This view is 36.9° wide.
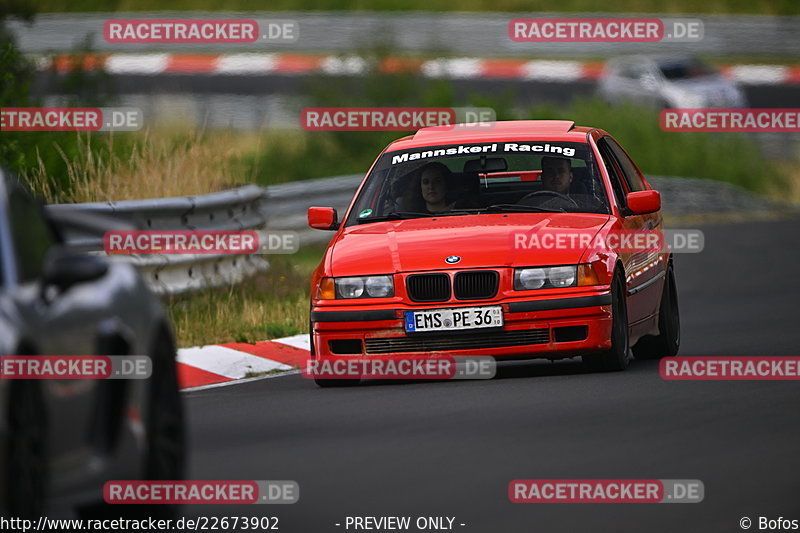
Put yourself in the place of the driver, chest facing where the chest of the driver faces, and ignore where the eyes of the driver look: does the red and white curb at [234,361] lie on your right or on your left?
on your right

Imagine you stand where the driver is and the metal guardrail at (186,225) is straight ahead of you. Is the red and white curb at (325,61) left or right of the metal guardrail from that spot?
right

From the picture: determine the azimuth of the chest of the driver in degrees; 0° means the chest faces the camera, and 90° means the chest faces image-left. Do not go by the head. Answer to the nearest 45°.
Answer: approximately 0°

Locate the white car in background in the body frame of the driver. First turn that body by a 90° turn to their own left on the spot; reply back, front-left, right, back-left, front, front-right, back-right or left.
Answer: left

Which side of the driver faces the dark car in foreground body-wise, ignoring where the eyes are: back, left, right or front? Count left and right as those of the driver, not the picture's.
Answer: front

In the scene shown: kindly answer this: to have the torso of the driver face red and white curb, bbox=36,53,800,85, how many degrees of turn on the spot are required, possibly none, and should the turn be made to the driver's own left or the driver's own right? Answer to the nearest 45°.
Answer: approximately 180°
